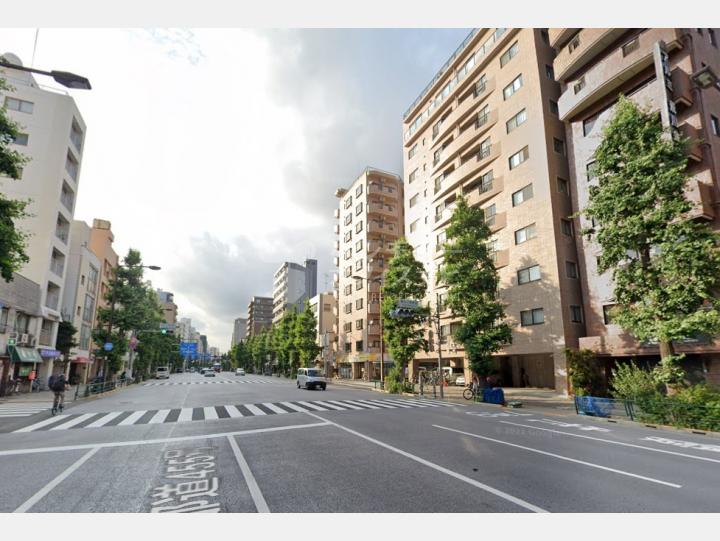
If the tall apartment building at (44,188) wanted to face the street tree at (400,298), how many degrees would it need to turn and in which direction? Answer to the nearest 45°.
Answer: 0° — it already faces it

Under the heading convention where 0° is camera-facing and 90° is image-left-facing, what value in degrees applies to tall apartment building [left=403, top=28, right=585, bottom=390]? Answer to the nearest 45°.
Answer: approximately 45°

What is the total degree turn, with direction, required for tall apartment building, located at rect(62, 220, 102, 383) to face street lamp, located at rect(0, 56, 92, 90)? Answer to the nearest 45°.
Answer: approximately 45° to its right

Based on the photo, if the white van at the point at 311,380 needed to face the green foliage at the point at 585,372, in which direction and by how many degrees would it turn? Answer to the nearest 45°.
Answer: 0° — it already faces it

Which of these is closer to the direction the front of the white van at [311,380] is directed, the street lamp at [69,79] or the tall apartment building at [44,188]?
the street lamp
